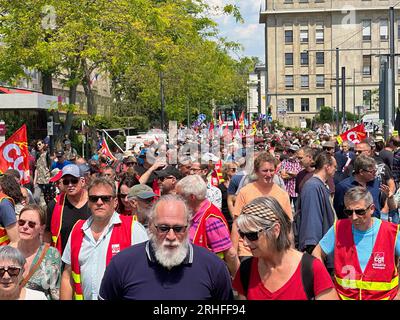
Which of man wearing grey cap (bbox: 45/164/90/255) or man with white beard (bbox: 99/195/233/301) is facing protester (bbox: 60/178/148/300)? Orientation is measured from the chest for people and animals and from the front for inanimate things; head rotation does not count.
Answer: the man wearing grey cap

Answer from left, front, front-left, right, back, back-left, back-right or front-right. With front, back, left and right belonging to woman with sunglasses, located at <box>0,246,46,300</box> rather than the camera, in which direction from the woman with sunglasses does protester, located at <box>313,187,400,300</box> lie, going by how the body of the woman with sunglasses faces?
left

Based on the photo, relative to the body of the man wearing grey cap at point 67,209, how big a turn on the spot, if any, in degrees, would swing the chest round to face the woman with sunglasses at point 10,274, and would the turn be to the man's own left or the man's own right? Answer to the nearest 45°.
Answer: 0° — they already face them

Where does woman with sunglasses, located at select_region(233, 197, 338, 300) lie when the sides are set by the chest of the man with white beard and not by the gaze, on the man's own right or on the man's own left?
on the man's own left

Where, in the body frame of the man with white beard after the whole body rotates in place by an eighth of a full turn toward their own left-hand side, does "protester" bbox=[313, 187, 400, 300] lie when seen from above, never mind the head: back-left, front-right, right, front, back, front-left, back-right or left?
left

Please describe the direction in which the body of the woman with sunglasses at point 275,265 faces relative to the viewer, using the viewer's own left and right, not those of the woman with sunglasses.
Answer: facing the viewer and to the left of the viewer

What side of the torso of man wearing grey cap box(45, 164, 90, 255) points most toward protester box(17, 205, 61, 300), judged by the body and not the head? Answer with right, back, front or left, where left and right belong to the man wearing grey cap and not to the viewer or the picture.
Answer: front

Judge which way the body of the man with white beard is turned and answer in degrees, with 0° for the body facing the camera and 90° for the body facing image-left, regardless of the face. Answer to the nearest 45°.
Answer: approximately 0°
